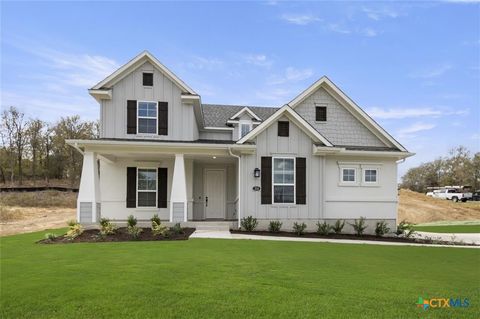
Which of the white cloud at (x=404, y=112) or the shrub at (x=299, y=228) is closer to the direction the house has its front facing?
the shrub

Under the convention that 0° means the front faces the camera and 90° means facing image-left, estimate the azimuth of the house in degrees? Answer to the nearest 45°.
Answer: approximately 0°

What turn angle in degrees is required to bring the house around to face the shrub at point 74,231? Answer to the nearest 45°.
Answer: approximately 45° to its right

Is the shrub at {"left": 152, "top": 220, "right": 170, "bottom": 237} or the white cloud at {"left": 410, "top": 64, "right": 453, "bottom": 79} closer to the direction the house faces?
the shrub

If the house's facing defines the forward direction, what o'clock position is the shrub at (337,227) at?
The shrub is roughly at 9 o'clock from the house.

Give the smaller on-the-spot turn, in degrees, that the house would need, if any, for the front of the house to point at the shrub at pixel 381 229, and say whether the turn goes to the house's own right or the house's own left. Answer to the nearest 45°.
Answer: approximately 90° to the house's own left

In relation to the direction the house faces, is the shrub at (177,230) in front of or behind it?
in front

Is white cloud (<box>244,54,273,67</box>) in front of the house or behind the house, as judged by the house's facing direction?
behind
